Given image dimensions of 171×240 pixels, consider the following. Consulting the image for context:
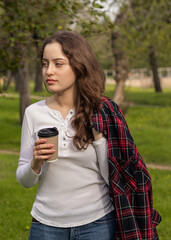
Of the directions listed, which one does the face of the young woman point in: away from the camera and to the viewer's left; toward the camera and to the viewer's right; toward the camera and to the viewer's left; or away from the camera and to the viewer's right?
toward the camera and to the viewer's left

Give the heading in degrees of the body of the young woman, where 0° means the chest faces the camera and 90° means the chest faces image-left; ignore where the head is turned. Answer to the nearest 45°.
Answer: approximately 0°
